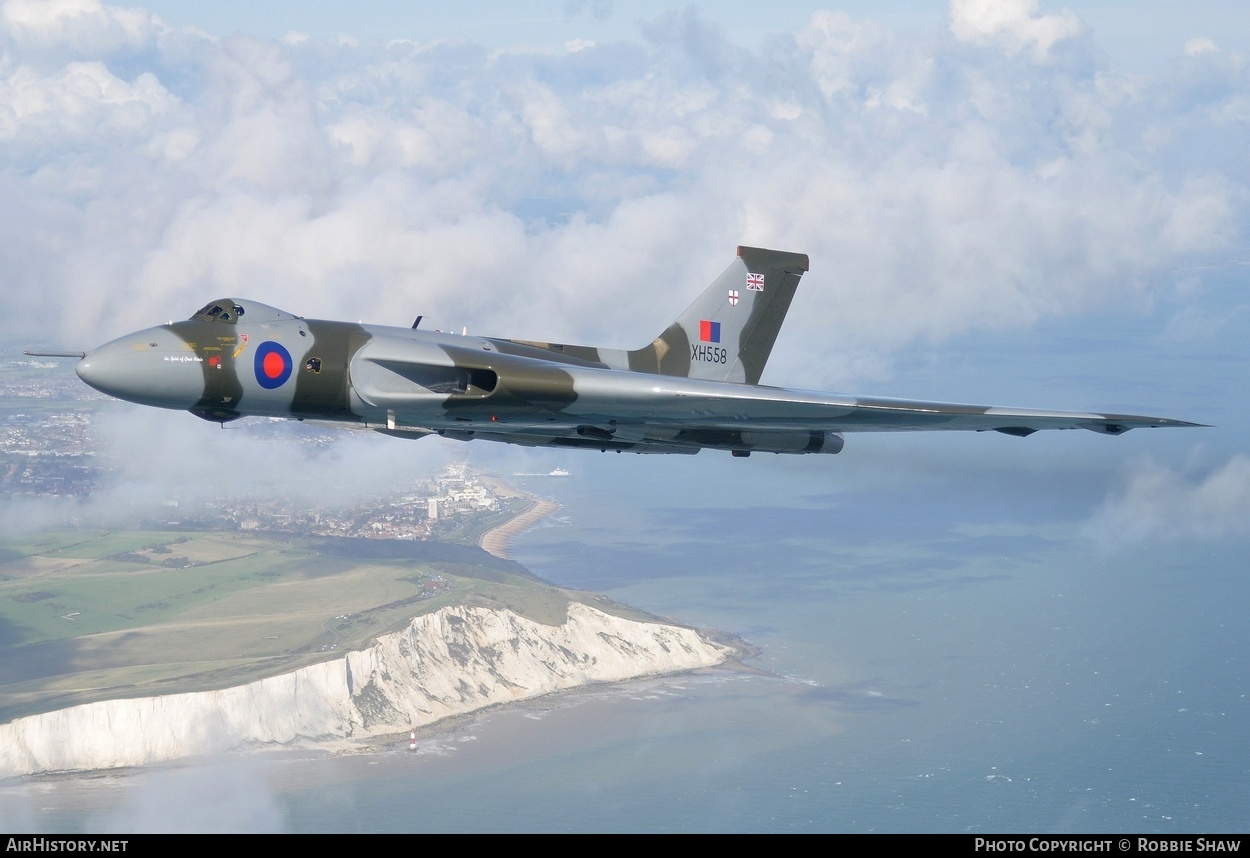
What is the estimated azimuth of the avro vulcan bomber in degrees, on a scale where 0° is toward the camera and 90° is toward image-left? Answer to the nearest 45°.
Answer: approximately 45°
